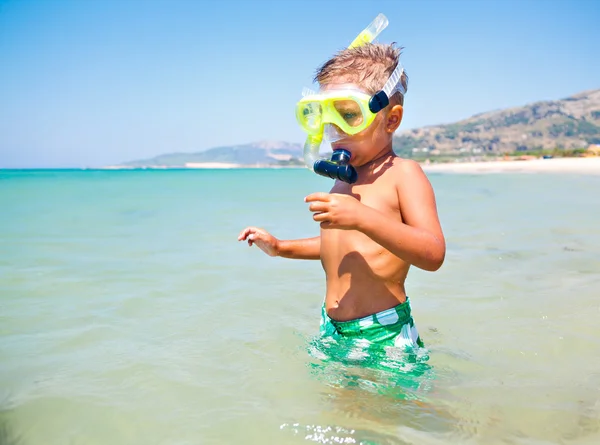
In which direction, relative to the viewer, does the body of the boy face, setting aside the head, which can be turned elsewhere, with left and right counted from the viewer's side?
facing the viewer and to the left of the viewer
